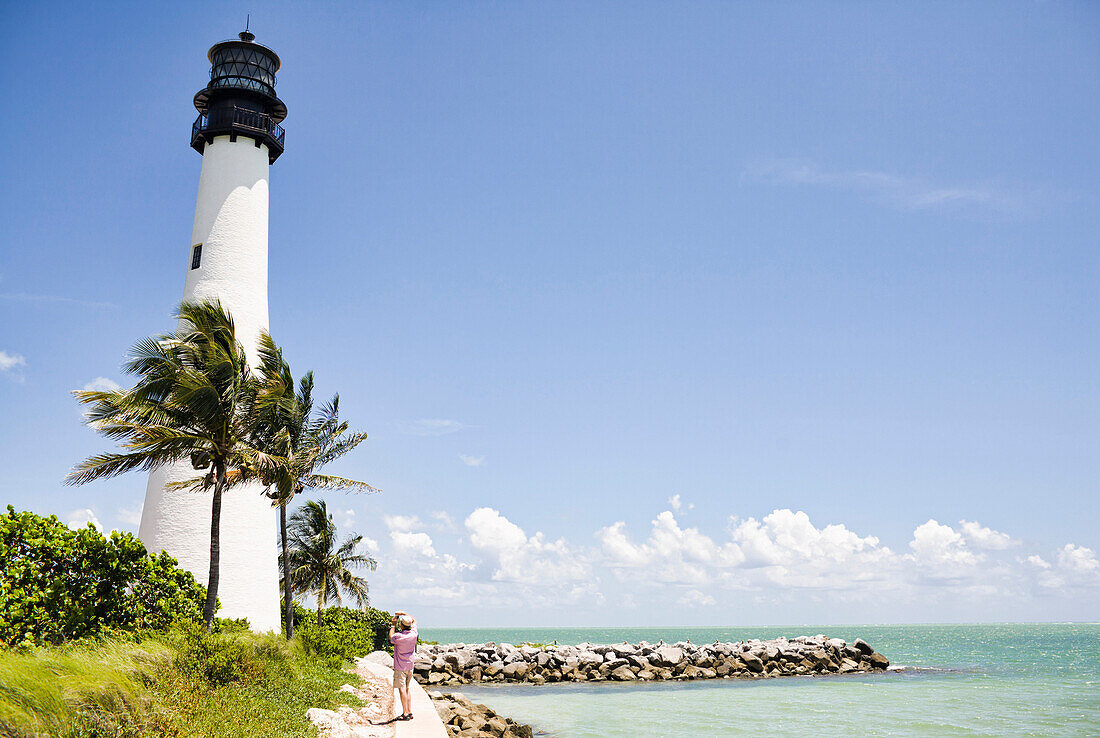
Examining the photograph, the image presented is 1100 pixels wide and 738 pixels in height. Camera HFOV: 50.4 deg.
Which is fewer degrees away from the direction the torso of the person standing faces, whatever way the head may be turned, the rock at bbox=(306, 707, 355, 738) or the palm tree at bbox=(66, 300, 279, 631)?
the palm tree

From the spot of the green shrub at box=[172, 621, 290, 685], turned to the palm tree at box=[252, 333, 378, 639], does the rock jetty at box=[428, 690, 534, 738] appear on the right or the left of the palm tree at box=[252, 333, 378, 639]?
right

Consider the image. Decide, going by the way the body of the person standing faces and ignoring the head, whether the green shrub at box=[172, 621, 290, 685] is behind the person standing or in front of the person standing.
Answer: in front

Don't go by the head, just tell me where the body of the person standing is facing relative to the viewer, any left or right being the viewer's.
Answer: facing away from the viewer and to the left of the viewer

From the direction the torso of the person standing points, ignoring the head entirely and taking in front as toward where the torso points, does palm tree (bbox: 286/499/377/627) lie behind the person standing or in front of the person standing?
in front

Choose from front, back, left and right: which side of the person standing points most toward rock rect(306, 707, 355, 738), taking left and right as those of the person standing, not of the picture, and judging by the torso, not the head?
left
